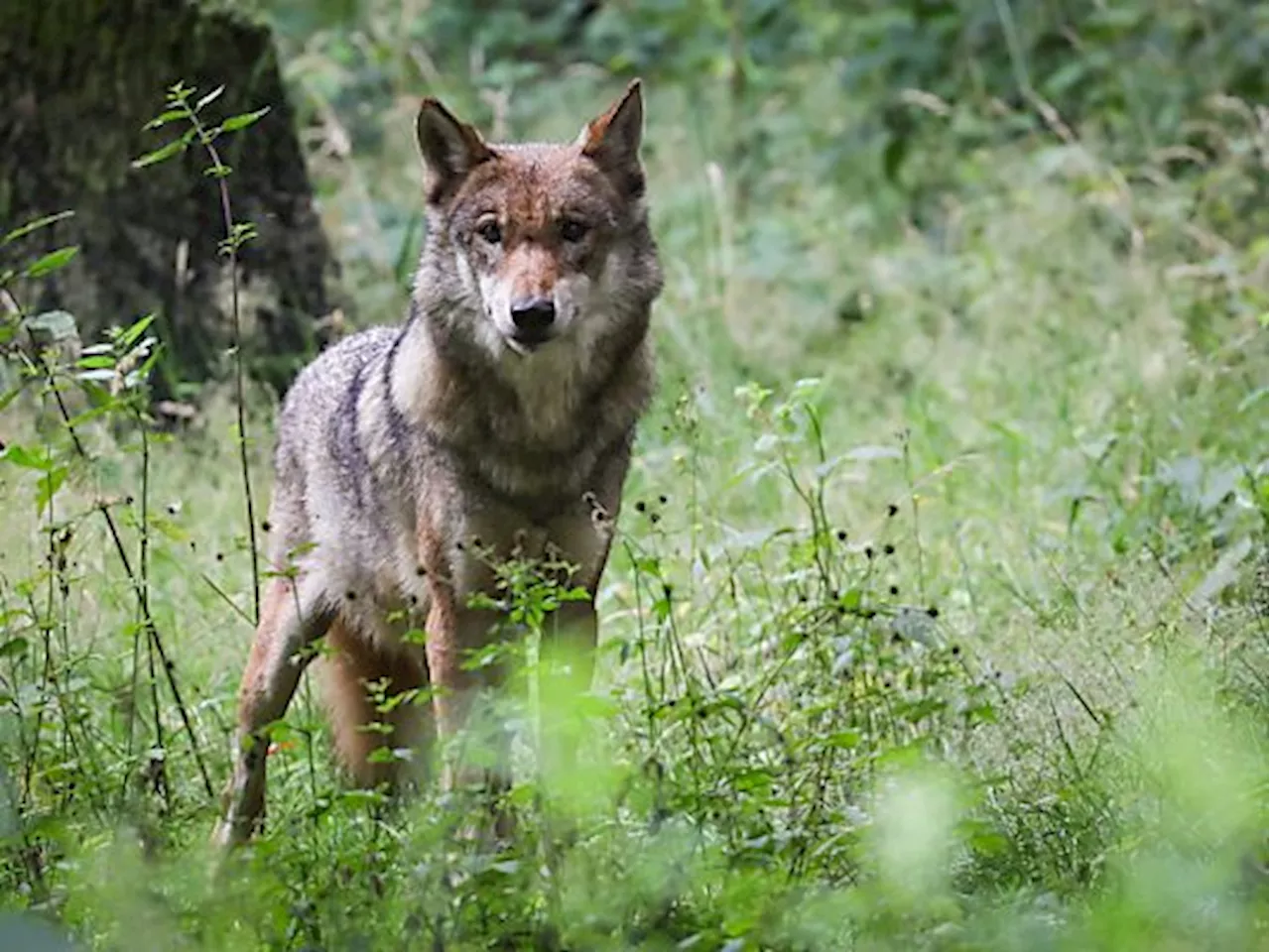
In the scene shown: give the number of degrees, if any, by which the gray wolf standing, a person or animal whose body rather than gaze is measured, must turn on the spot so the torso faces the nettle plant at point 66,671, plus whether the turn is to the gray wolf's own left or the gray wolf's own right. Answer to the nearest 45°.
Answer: approximately 90° to the gray wolf's own right

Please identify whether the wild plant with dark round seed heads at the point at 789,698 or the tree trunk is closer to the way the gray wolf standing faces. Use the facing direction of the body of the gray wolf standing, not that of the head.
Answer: the wild plant with dark round seed heads

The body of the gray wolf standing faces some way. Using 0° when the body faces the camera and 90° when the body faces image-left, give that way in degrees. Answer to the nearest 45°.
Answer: approximately 315°
